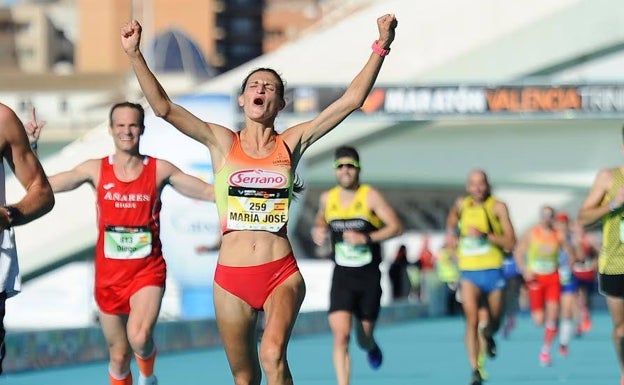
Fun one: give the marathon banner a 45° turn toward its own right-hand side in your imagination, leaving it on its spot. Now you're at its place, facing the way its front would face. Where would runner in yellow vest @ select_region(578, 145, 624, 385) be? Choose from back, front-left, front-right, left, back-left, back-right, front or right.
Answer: front-left

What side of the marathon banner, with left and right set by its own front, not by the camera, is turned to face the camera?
front

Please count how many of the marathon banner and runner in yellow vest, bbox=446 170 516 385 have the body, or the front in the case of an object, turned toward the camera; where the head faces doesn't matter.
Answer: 2

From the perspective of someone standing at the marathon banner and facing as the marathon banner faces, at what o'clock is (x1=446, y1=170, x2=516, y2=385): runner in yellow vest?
The runner in yellow vest is roughly at 12 o'clock from the marathon banner.

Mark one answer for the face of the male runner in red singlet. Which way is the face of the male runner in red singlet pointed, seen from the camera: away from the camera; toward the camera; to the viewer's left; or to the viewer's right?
toward the camera

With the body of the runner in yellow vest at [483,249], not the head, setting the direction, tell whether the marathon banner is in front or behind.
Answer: behind

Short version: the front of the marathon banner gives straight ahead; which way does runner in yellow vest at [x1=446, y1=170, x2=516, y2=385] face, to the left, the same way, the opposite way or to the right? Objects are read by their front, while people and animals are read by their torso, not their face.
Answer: the same way

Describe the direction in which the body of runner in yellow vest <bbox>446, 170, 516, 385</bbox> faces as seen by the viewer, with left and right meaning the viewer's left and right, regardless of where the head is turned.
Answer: facing the viewer

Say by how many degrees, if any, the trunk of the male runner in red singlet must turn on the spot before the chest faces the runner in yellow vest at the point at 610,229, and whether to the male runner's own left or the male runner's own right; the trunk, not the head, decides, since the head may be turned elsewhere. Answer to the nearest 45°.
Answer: approximately 90° to the male runner's own left

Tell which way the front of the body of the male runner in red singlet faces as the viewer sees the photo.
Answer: toward the camera
